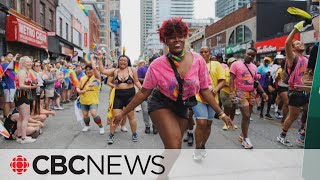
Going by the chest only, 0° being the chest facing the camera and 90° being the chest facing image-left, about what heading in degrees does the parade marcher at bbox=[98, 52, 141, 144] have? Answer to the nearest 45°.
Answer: approximately 0°

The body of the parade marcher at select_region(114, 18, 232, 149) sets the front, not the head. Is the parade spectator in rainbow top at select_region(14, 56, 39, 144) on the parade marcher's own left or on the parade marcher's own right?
on the parade marcher's own right

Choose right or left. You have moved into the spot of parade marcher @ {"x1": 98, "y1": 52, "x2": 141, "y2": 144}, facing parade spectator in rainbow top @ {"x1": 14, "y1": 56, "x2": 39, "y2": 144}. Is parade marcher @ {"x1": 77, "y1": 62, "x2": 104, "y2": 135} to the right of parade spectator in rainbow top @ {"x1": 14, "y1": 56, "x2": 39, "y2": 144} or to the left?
right

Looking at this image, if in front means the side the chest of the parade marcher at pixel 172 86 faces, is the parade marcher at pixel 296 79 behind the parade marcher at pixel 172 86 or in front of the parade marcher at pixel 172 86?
behind

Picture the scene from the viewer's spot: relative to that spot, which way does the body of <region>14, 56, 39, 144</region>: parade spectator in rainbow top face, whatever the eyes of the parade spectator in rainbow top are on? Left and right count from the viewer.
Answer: facing to the right of the viewer

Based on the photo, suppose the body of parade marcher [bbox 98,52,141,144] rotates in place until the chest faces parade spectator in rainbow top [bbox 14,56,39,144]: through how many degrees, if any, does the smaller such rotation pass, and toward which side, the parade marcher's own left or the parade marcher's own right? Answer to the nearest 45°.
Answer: approximately 90° to the parade marcher's own right

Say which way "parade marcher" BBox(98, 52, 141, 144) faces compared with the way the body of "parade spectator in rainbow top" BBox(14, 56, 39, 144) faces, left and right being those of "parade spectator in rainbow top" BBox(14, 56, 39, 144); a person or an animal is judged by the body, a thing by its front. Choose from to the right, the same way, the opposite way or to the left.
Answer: to the right

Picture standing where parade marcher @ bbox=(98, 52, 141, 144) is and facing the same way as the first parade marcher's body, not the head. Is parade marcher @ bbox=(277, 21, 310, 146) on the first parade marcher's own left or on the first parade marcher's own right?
on the first parade marcher's own left
